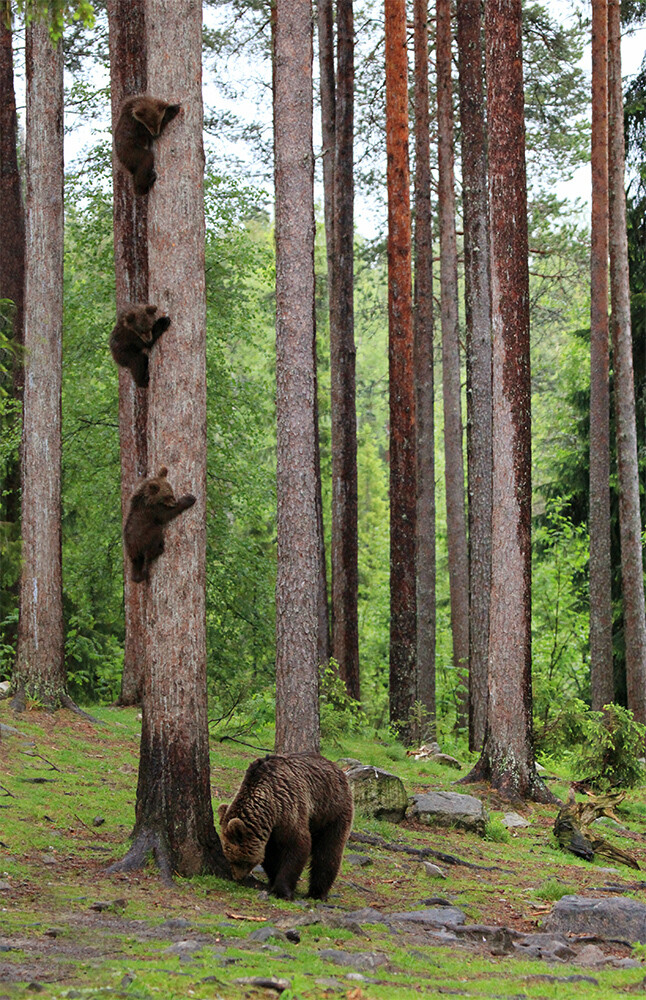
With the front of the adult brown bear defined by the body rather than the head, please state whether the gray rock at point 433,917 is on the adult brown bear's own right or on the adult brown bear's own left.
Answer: on the adult brown bear's own left

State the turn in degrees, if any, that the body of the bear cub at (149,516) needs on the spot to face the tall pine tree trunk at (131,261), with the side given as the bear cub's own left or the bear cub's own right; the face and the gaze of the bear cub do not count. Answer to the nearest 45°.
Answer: approximately 90° to the bear cub's own left

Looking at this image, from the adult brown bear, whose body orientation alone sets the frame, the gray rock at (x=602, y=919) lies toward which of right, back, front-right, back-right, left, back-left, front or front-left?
back-left

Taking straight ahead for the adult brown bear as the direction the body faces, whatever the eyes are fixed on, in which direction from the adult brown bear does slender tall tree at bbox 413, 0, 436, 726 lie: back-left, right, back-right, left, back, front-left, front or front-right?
back-right

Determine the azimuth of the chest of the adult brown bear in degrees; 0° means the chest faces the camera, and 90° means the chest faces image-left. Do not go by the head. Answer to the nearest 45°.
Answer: approximately 45°

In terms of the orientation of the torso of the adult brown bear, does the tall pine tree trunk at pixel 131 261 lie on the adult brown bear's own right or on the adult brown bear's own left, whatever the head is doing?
on the adult brown bear's own right

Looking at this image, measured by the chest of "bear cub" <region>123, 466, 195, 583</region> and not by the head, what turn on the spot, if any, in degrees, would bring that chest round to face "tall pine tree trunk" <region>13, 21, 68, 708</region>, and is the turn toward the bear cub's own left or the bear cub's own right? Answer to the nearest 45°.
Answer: approximately 90° to the bear cub's own left

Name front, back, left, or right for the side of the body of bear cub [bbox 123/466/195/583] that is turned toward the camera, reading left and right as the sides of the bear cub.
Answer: right

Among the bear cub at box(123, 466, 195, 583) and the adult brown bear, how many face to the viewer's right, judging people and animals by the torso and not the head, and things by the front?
1
